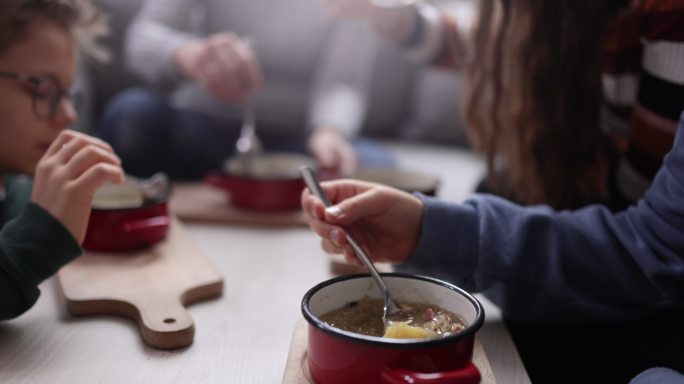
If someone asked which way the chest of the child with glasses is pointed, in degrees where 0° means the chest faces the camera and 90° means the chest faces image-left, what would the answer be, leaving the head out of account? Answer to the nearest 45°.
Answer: approximately 270°

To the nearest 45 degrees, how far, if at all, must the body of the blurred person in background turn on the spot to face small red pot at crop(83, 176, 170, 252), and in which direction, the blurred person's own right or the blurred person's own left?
0° — they already face it

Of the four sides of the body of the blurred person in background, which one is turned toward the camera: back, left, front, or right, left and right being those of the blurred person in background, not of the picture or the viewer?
front

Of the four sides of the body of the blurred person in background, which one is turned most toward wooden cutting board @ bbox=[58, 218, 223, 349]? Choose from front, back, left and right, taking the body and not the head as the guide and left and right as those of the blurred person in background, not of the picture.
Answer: front

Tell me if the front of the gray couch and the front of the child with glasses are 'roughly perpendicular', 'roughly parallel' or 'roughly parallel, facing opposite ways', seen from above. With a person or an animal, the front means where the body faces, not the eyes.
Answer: roughly perpendicular

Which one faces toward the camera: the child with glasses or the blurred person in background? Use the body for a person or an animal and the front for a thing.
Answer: the blurred person in background

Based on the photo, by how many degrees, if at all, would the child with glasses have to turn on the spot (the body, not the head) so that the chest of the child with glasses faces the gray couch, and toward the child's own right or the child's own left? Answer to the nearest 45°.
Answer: approximately 45° to the child's own left

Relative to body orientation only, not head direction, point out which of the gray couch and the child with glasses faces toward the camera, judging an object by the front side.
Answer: the gray couch

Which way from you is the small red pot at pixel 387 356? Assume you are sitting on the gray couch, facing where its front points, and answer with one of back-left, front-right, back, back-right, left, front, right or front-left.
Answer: front

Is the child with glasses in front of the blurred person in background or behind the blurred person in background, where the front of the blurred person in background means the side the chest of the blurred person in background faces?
in front

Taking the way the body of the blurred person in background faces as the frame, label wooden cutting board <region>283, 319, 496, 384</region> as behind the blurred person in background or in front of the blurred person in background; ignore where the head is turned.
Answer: in front

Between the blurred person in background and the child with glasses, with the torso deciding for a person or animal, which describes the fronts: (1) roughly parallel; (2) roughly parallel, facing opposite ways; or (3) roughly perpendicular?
roughly perpendicular

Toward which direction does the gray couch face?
toward the camera
